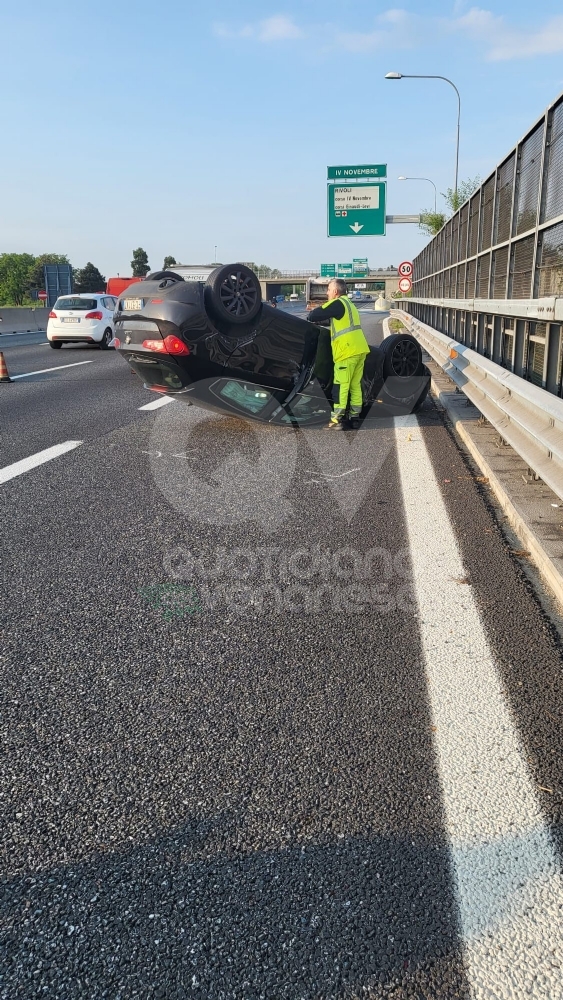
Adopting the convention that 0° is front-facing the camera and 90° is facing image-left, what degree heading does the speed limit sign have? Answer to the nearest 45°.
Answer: approximately 0°

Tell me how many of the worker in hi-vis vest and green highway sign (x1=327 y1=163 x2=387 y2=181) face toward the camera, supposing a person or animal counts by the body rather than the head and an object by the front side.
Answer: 1

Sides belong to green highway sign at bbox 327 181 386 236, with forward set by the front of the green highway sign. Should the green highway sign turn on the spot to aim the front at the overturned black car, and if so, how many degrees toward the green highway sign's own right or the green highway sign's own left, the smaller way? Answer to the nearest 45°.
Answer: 0° — it already faces it

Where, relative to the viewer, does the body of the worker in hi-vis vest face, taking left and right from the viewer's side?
facing away from the viewer and to the left of the viewer

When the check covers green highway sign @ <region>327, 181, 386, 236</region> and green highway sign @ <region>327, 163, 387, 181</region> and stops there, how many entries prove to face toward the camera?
2

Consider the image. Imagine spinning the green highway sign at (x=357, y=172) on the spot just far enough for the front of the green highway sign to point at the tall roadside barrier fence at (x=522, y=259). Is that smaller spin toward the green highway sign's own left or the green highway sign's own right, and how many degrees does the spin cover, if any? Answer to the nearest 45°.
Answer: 0° — it already faces it

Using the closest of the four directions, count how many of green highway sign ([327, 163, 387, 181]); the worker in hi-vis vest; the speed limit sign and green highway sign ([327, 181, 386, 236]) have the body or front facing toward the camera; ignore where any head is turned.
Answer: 3

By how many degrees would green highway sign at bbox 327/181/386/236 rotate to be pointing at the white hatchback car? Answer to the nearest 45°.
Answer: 0° — it already faces it

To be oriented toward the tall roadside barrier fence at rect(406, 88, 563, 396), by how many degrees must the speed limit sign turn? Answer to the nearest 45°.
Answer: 0° — it already faces it

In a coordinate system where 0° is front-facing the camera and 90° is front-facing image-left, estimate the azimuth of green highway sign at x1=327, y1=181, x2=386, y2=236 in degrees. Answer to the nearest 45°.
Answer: approximately 0°

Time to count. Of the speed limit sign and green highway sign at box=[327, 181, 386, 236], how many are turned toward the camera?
2
